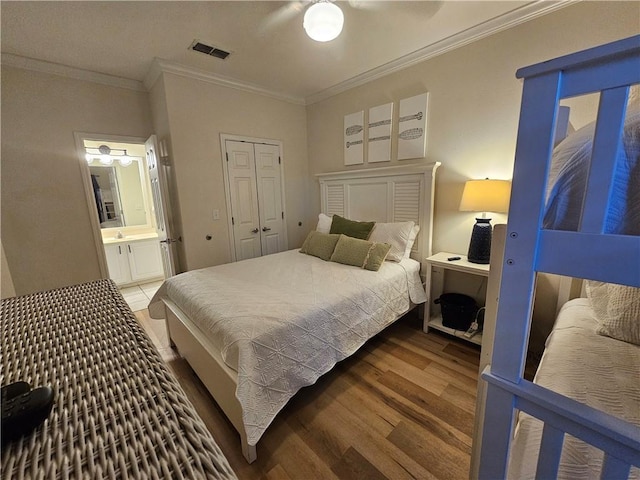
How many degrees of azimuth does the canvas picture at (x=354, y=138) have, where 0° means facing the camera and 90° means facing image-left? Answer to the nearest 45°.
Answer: approximately 45°

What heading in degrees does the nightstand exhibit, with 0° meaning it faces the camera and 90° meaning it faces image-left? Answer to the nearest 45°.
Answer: approximately 45°

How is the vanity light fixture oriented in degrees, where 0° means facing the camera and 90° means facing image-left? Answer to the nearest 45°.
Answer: approximately 0°

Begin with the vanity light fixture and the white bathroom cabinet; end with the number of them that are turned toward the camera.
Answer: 2

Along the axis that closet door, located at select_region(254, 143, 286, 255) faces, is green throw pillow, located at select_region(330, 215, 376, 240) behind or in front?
in front

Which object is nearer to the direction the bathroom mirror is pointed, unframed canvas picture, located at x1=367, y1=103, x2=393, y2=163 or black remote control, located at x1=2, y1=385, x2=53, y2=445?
the black remote control

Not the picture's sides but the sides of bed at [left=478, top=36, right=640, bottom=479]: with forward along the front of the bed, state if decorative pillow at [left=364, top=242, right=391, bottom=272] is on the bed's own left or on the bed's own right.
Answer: on the bed's own right

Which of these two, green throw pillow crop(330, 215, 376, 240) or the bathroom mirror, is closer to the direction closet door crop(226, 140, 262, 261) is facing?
the green throw pillow

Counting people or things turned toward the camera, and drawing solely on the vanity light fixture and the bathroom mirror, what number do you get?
2

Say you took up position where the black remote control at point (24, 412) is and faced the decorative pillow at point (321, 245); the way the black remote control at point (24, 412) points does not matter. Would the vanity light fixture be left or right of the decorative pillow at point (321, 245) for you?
left

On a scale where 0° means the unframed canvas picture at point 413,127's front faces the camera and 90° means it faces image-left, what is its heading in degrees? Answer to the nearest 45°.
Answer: approximately 45°

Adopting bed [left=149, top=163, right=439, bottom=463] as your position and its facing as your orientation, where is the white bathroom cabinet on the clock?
The white bathroom cabinet is roughly at 3 o'clock from the bed.
